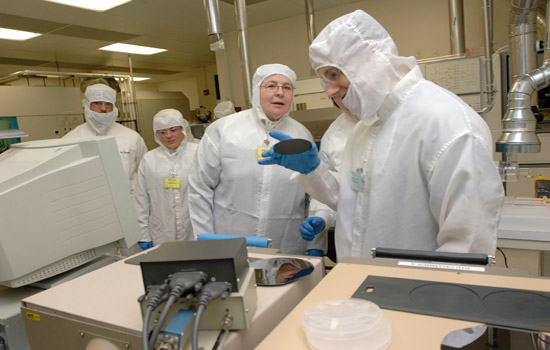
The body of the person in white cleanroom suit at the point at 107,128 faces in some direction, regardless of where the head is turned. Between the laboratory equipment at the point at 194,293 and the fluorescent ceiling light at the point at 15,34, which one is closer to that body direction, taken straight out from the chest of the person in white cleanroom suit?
the laboratory equipment

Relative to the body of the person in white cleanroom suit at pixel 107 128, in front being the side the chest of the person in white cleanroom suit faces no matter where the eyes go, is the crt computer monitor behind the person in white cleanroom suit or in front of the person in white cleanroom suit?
in front

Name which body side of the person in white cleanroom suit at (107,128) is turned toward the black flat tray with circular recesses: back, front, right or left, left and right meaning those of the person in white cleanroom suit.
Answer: front

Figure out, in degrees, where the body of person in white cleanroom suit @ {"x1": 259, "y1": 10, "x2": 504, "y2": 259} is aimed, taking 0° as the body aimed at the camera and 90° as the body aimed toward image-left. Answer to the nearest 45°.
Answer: approximately 45°

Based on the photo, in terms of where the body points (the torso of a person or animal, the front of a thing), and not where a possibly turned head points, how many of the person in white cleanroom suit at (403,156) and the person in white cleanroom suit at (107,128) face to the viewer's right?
0

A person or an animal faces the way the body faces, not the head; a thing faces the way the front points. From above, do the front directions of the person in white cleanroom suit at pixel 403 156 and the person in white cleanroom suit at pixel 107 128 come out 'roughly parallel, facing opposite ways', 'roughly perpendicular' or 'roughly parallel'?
roughly perpendicular

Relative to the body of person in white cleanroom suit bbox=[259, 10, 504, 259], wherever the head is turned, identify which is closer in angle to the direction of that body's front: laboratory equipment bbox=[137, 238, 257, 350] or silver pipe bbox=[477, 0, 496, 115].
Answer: the laboratory equipment

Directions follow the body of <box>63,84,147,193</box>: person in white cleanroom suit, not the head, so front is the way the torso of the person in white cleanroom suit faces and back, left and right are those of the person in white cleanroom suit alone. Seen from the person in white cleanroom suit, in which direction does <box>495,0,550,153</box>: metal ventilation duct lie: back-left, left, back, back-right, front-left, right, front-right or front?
front-left
